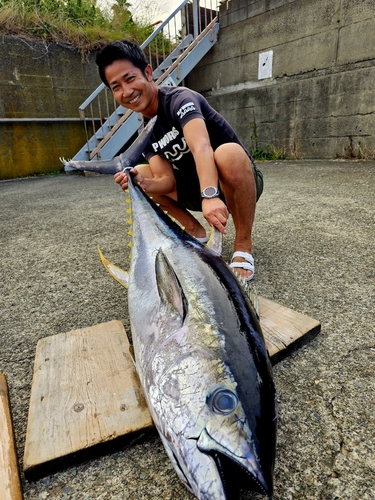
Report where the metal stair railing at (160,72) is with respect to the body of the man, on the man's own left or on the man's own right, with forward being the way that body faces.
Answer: on the man's own right

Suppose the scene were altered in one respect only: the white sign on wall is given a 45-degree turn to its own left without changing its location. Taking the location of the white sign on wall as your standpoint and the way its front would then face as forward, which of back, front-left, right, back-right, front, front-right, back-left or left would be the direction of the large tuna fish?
front

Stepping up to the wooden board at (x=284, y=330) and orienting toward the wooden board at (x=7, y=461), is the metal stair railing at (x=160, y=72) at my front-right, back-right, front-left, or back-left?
back-right

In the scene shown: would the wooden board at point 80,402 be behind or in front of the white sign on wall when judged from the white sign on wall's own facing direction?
in front

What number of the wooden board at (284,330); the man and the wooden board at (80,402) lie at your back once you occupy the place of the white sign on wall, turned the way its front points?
0

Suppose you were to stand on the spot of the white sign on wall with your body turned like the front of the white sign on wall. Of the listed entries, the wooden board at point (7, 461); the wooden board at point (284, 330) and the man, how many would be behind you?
0

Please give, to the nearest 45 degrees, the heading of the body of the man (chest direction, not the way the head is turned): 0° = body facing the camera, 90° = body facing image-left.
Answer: approximately 45°

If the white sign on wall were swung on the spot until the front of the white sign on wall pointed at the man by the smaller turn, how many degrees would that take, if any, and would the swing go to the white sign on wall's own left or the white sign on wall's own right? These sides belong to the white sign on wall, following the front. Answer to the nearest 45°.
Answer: approximately 45° to the white sign on wall's own left

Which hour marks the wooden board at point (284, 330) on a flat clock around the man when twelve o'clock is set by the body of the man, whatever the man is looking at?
The wooden board is roughly at 10 o'clock from the man.

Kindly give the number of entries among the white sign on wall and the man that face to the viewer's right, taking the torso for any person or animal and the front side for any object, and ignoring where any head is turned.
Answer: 0

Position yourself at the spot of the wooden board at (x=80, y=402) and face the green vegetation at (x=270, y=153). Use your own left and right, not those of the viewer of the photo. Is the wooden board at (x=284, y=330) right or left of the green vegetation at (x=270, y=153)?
right

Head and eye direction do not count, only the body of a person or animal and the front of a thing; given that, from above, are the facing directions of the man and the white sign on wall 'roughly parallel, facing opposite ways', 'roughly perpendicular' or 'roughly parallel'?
roughly parallel

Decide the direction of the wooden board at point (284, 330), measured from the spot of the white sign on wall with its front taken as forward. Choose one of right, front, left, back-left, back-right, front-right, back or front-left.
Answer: front-left
